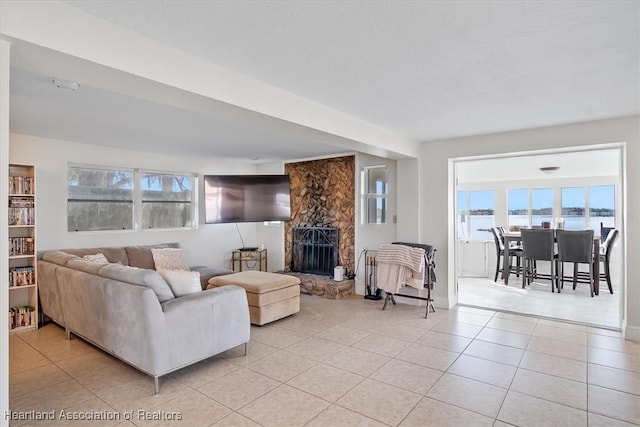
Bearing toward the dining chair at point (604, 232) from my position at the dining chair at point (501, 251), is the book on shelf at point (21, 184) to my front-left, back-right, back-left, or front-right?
back-right

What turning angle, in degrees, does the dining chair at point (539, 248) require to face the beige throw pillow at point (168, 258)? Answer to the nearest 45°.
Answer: approximately 135° to its left

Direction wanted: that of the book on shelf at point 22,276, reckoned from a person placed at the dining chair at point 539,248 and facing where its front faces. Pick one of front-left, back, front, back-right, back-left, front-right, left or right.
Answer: back-left

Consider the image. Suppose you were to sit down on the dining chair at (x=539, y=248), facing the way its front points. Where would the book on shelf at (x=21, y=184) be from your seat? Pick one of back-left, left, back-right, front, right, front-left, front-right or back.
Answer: back-left

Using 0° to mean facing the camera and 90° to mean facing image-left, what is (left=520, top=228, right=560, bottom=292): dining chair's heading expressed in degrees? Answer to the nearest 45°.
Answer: approximately 180°

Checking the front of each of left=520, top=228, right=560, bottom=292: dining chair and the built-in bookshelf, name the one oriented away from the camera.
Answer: the dining chair

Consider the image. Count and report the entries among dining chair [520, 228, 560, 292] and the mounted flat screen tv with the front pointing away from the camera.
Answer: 1

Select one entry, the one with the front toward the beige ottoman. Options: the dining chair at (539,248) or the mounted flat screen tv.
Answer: the mounted flat screen tv

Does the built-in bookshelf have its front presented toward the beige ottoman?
no
